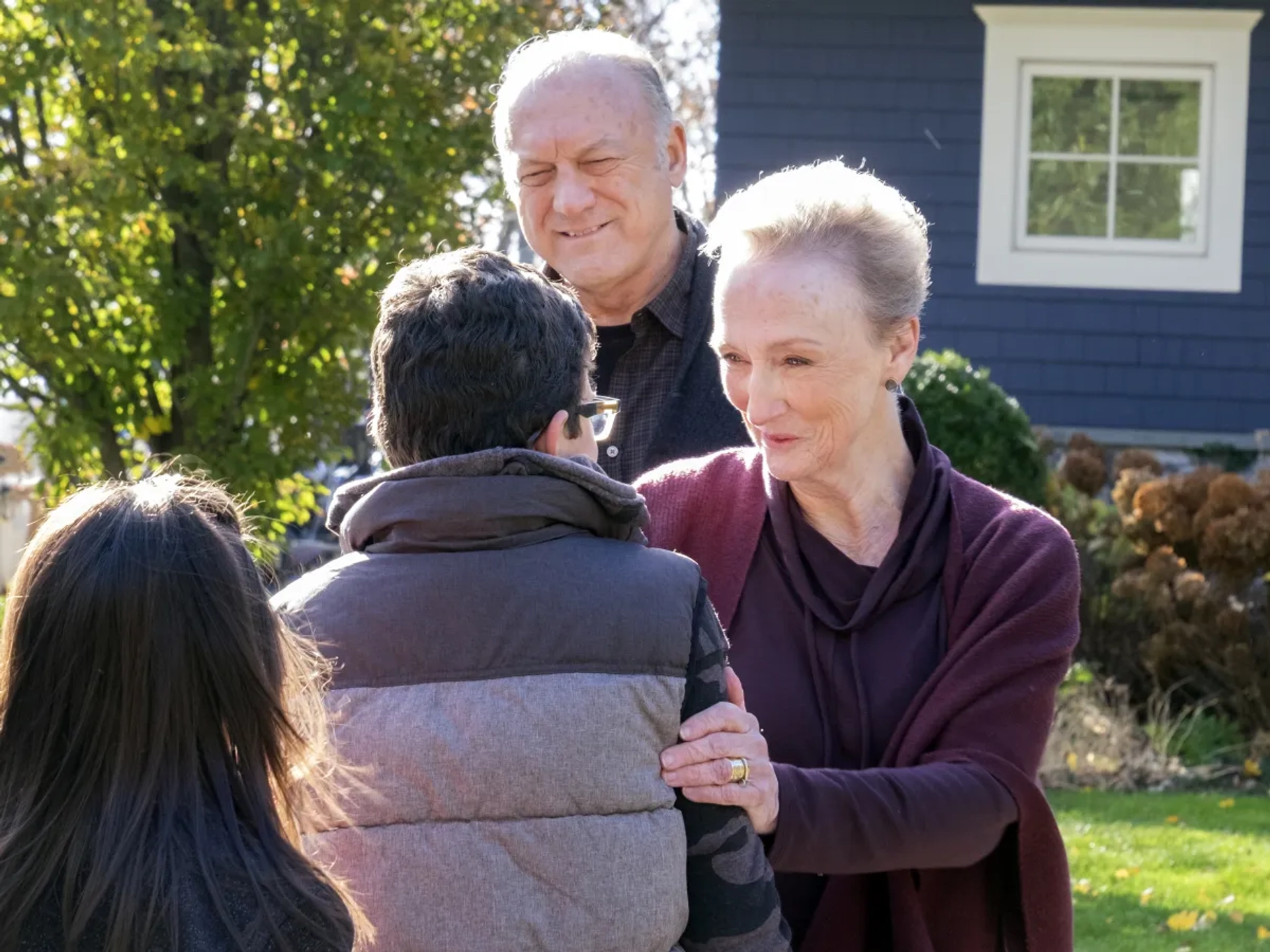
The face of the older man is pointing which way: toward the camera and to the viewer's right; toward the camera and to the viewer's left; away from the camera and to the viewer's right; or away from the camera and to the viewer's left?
toward the camera and to the viewer's left

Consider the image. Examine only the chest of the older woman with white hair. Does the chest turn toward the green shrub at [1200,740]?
no

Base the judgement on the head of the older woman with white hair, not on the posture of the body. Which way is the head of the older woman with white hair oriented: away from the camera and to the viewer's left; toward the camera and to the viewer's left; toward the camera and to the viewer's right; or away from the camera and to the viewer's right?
toward the camera and to the viewer's left

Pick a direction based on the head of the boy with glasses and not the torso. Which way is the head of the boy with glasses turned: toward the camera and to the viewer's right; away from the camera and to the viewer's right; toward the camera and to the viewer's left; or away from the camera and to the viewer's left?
away from the camera and to the viewer's right

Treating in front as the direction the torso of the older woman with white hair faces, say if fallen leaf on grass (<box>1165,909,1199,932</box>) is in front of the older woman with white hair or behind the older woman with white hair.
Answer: behind

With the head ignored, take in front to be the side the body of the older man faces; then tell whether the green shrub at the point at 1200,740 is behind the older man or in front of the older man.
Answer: behind

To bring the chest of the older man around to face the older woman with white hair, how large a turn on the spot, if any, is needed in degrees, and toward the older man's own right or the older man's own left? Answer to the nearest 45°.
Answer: approximately 90° to the older man's own left

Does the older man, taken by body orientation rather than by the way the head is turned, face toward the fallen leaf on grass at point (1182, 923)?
no

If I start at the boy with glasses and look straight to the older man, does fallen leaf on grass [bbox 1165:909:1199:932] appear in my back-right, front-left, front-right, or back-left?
front-right

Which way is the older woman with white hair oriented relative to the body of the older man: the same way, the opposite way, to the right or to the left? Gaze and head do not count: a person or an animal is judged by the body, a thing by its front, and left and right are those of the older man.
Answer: the same way

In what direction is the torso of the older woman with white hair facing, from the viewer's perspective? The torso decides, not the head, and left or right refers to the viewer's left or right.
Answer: facing the viewer and to the left of the viewer

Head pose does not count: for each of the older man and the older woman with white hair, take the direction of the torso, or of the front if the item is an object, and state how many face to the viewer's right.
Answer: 0

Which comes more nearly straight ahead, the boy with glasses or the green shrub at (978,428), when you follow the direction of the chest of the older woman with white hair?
the boy with glasses

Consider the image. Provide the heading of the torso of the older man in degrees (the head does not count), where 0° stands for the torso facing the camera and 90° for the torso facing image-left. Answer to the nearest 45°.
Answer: approximately 45°

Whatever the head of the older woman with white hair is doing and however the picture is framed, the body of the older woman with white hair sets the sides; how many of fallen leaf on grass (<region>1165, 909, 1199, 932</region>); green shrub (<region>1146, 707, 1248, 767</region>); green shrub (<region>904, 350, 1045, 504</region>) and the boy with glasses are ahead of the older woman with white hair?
1

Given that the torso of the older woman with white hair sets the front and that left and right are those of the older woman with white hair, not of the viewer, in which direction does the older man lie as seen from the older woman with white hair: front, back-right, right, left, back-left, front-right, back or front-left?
right
